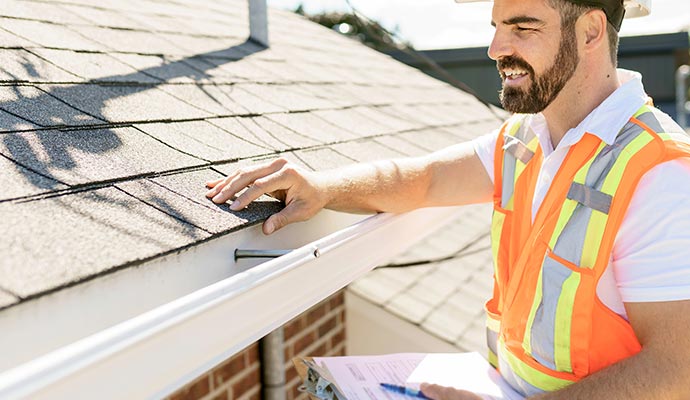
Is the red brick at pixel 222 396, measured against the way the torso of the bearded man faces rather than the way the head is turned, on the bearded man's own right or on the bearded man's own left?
on the bearded man's own right

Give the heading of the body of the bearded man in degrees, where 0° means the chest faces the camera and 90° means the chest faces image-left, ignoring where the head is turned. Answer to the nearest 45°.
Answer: approximately 45°

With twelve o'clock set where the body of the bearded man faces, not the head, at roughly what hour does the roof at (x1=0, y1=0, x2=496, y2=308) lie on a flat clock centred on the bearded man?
The roof is roughly at 2 o'clock from the bearded man.

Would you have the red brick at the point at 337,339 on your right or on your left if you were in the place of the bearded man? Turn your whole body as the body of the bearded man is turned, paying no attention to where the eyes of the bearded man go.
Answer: on your right

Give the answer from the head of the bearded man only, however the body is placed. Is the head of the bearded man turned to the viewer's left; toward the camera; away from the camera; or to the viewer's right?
to the viewer's left

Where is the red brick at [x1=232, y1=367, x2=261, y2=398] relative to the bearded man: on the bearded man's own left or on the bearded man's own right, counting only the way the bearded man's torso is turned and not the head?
on the bearded man's own right

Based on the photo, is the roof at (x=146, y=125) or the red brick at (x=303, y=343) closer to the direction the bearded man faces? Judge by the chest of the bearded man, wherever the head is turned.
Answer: the roof
